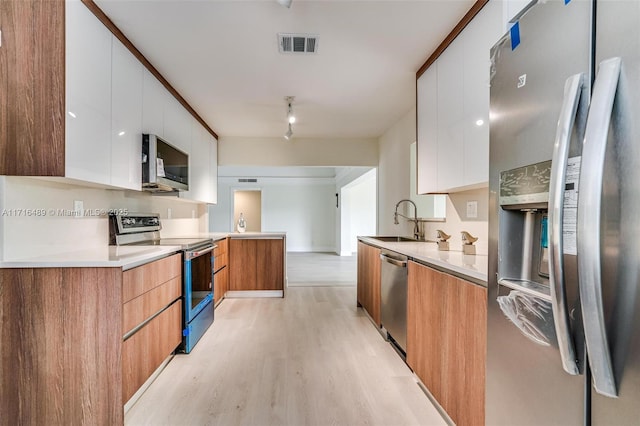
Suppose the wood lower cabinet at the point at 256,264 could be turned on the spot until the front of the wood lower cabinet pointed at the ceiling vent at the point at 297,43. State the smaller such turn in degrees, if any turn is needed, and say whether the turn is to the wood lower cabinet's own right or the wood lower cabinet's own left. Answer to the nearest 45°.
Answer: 0° — it already faces it

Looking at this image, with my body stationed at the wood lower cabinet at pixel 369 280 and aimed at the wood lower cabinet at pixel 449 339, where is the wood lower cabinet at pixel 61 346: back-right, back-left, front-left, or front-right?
front-right

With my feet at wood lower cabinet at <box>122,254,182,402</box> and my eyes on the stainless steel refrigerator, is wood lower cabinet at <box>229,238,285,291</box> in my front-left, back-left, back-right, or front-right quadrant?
back-left

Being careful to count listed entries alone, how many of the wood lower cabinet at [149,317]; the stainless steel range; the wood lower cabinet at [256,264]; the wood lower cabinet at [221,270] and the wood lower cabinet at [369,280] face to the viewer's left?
1

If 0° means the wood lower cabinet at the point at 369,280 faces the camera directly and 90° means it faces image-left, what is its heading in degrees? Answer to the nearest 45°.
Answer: approximately 90°

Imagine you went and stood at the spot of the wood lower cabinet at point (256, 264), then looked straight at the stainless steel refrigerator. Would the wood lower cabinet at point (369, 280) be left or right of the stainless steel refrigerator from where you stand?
left

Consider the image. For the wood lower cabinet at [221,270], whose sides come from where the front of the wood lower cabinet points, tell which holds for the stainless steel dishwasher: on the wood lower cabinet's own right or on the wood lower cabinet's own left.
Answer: on the wood lower cabinet's own right

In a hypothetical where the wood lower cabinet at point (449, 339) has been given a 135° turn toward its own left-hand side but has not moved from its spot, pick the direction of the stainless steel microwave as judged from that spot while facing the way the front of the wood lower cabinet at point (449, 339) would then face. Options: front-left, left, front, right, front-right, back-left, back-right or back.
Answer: back

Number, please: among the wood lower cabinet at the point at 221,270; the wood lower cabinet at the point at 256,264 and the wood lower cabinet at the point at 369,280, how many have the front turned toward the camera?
1

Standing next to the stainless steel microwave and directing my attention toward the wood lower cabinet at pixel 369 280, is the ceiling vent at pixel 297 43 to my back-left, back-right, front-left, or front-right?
front-right

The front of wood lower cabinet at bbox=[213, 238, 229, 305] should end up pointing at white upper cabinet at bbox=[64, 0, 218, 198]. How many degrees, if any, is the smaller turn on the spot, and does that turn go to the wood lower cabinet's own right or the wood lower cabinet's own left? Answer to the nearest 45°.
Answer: approximately 90° to the wood lower cabinet's own right

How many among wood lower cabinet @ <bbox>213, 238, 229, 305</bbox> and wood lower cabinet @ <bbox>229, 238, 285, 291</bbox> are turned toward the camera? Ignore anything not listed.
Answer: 1

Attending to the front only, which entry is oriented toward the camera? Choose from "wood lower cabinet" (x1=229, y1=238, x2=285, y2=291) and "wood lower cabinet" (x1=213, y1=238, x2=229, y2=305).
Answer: "wood lower cabinet" (x1=229, y1=238, x2=285, y2=291)

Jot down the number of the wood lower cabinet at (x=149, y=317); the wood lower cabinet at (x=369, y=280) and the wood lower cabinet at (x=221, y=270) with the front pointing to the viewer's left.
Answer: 1

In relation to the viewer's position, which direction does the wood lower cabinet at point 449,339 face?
facing the viewer and to the left of the viewer

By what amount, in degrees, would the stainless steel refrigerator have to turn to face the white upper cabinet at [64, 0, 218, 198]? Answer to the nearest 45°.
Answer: approximately 45° to its right
